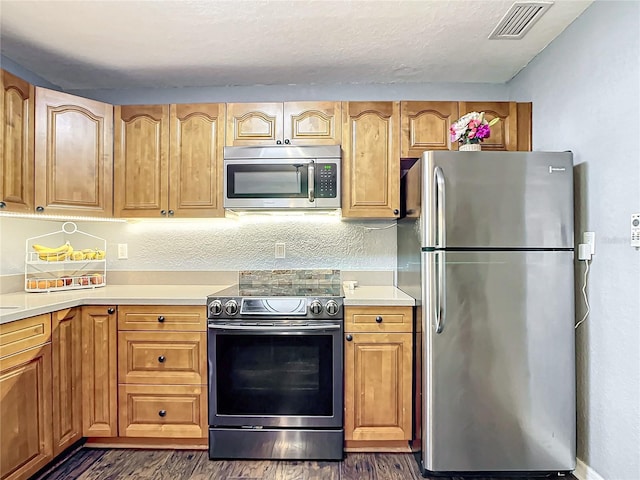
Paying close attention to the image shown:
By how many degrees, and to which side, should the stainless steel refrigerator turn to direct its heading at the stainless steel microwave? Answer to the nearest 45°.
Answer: approximately 90° to its right

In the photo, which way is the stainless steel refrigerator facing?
toward the camera

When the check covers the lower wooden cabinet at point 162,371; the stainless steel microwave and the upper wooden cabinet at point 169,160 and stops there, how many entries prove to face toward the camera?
3

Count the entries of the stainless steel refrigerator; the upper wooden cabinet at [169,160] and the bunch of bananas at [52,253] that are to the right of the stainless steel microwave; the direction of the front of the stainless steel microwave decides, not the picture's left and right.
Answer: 2

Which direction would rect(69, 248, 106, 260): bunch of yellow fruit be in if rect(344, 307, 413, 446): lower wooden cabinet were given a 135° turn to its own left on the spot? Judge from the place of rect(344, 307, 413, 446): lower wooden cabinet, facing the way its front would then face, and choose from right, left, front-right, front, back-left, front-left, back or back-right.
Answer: back-left

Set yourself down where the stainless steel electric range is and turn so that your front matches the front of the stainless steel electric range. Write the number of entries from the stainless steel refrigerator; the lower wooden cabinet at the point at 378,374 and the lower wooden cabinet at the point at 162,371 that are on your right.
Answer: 1

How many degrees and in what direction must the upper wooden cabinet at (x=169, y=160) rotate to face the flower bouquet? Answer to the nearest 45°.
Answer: approximately 45° to its left

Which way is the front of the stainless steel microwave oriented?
toward the camera

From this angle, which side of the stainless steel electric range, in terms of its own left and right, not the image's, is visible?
front

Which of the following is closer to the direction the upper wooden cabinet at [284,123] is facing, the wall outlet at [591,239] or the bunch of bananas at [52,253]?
the wall outlet

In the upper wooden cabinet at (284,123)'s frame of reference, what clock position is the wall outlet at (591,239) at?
The wall outlet is roughly at 10 o'clock from the upper wooden cabinet.

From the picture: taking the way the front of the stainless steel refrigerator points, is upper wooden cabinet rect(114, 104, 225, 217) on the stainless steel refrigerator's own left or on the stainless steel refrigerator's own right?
on the stainless steel refrigerator's own right
